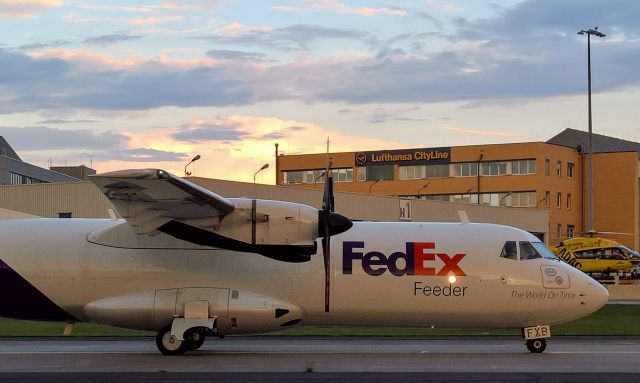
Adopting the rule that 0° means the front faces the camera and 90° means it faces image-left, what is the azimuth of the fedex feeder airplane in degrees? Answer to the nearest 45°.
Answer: approximately 270°
